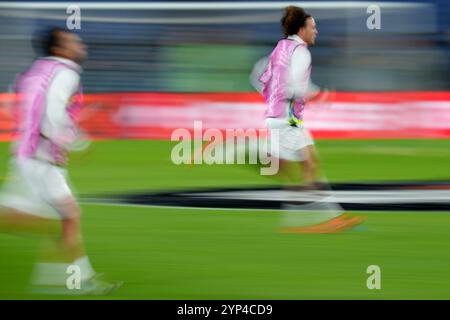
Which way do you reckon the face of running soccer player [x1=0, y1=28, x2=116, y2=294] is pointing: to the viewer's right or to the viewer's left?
to the viewer's right

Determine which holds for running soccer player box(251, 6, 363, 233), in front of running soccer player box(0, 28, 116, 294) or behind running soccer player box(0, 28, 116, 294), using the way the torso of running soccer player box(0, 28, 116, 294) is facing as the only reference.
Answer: in front

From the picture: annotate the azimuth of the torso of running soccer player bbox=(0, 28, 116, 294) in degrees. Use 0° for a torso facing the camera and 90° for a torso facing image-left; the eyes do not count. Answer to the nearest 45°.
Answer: approximately 270°

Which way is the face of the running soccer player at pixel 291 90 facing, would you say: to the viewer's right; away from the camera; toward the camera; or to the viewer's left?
to the viewer's right
